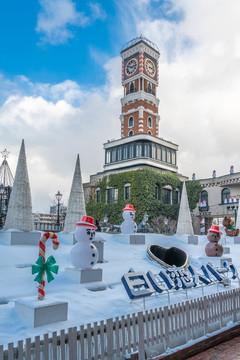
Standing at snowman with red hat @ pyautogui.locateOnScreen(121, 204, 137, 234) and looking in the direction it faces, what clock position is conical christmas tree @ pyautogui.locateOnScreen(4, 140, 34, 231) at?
The conical christmas tree is roughly at 3 o'clock from the snowman with red hat.

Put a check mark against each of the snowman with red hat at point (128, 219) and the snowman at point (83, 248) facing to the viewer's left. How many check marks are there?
0

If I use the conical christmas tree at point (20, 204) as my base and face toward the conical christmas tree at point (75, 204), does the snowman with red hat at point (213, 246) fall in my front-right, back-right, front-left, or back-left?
front-right

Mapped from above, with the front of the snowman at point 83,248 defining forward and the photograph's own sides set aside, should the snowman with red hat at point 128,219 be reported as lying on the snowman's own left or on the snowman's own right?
on the snowman's own left

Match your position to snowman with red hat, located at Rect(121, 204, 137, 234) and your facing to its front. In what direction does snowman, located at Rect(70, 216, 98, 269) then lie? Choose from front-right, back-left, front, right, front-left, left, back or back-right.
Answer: front-right

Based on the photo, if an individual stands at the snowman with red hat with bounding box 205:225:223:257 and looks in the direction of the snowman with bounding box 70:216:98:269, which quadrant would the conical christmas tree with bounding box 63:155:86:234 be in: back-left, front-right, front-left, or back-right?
front-right

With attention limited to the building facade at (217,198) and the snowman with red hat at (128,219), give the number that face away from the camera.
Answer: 0

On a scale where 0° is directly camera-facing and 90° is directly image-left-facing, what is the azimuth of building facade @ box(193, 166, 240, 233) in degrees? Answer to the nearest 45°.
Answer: approximately 45°

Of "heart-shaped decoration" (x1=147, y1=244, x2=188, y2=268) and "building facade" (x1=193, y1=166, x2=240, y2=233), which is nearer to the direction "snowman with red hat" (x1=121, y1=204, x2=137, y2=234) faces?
the heart-shaped decoration

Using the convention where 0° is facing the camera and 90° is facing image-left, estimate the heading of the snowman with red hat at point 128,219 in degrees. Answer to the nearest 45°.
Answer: approximately 315°
